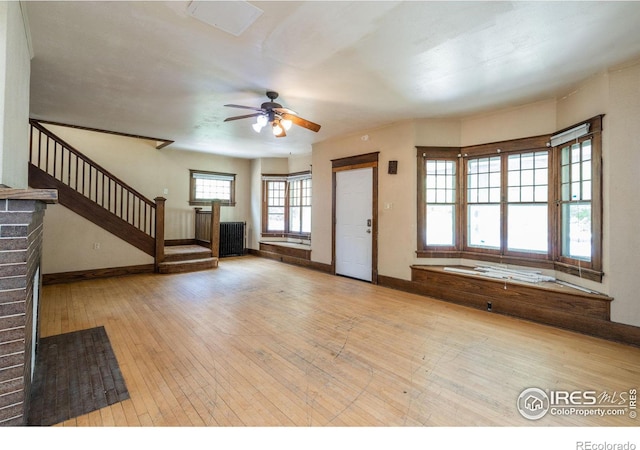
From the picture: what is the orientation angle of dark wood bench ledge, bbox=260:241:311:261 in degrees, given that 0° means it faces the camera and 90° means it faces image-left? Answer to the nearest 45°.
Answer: approximately 45°

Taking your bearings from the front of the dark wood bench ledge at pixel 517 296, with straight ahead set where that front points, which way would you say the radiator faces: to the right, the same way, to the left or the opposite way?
to the left

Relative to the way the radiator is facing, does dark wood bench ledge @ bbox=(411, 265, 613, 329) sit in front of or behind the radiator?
in front

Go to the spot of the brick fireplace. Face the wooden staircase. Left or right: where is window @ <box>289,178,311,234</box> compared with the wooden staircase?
right

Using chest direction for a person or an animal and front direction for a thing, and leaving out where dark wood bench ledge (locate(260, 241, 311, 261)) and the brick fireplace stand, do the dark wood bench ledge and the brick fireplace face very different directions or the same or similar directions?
very different directions

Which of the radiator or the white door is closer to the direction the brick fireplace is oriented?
the white door

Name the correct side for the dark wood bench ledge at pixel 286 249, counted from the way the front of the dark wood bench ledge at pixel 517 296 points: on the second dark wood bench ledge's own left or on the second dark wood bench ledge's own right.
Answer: on the second dark wood bench ledge's own right

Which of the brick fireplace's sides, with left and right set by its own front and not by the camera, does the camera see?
right

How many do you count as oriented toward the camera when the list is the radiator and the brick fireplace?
1
